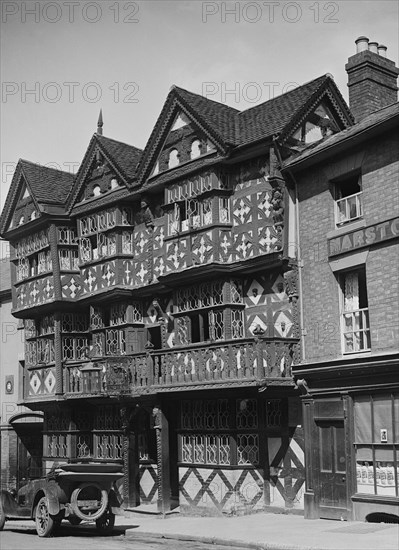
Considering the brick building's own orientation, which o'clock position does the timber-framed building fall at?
The timber-framed building is roughly at 3 o'clock from the brick building.

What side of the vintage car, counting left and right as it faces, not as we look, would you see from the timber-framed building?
right

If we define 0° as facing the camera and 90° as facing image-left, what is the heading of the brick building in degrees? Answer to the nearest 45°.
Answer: approximately 45°

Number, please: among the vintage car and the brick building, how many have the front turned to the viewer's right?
0

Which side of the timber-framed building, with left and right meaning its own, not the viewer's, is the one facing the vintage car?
front

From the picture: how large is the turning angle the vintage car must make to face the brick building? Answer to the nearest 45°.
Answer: approximately 135° to its right

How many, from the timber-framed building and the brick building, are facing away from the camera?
0

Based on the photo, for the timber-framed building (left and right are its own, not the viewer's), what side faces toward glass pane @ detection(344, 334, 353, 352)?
left

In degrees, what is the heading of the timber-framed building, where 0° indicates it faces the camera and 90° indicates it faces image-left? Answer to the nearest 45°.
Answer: approximately 45°

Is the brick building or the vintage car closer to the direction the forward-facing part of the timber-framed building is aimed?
the vintage car

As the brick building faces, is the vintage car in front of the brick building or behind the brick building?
in front

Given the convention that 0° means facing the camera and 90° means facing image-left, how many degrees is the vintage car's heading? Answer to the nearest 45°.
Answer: approximately 135°

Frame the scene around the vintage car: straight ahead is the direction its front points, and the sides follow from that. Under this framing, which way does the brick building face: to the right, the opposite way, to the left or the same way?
to the left
